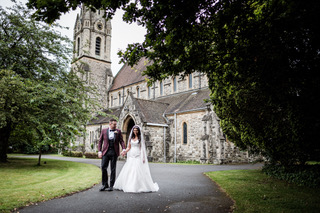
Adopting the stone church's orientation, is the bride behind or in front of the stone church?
in front

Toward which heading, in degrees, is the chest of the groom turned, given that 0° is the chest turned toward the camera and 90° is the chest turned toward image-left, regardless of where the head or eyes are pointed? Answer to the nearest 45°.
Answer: approximately 0°

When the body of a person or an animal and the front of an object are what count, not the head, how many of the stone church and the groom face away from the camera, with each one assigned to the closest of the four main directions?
0

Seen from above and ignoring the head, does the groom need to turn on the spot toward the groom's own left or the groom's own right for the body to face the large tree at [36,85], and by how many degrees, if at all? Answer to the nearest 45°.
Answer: approximately 135° to the groom's own right

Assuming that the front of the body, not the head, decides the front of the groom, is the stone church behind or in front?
behind

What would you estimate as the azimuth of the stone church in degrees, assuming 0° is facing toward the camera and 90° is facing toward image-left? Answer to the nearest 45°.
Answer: approximately 45°

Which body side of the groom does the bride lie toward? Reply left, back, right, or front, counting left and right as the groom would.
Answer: left

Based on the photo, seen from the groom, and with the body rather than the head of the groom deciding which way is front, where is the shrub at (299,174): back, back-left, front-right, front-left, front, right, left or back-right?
left
